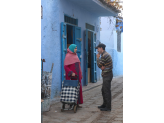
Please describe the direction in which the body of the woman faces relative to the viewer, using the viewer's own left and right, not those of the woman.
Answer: facing to the right of the viewer

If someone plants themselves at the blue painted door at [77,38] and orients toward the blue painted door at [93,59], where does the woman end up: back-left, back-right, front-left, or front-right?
back-right

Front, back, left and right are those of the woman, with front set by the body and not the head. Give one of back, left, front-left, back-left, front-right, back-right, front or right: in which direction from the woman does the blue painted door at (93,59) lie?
left

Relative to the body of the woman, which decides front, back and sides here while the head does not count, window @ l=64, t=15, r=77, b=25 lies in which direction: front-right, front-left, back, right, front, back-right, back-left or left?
left

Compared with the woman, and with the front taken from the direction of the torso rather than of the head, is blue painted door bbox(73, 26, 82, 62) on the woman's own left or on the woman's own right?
on the woman's own left
